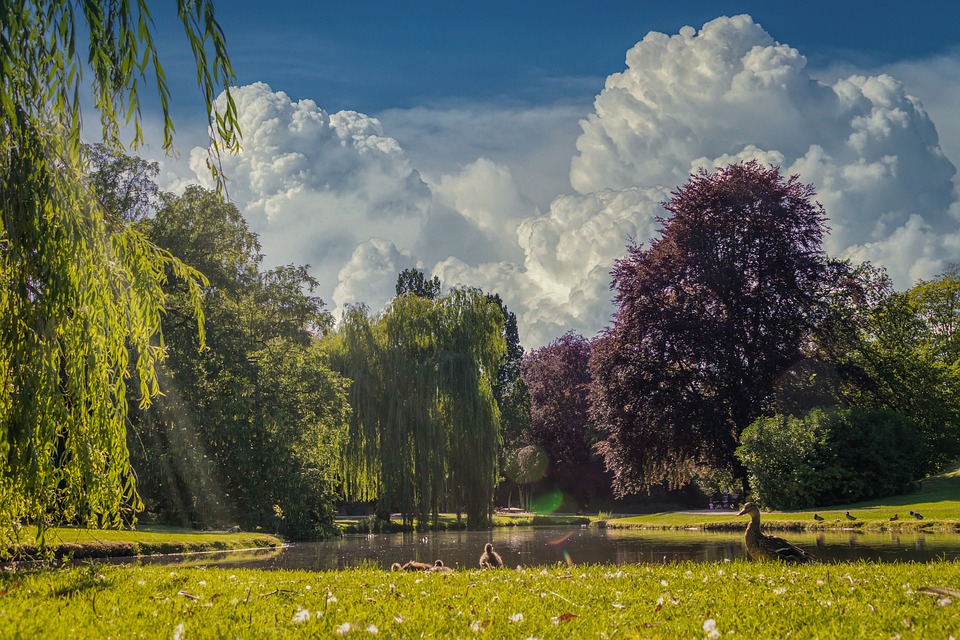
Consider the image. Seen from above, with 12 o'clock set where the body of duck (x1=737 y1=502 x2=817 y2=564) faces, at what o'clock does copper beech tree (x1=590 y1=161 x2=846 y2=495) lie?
The copper beech tree is roughly at 3 o'clock from the duck.

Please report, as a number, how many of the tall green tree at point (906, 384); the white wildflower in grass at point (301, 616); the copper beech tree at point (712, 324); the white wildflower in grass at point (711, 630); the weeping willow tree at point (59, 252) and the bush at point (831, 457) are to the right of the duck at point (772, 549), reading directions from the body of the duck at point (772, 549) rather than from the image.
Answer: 3

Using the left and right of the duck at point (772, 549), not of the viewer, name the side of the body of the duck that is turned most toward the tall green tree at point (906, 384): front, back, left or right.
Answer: right

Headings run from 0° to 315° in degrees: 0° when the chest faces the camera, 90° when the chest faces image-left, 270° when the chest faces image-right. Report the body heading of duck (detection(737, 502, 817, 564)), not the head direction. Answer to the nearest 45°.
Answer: approximately 90°

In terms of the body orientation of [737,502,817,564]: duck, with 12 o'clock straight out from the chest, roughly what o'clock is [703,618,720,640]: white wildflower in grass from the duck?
The white wildflower in grass is roughly at 9 o'clock from the duck.

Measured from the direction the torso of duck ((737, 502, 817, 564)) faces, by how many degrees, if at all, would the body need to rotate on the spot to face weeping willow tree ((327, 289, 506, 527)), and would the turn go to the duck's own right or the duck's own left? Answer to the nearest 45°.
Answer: approximately 45° to the duck's own right

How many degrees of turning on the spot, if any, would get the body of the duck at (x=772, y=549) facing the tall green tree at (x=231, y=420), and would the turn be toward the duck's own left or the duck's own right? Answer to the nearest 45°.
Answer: approximately 45° to the duck's own right

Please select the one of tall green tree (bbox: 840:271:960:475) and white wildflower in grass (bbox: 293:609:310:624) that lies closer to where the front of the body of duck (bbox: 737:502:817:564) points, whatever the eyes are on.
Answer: the white wildflower in grass

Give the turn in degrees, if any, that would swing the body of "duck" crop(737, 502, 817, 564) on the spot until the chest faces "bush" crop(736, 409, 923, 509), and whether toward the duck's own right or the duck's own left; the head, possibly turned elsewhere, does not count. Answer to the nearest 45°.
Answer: approximately 90° to the duck's own right

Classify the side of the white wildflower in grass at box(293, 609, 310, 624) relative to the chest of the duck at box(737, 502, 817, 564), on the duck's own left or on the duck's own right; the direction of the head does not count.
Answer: on the duck's own left
